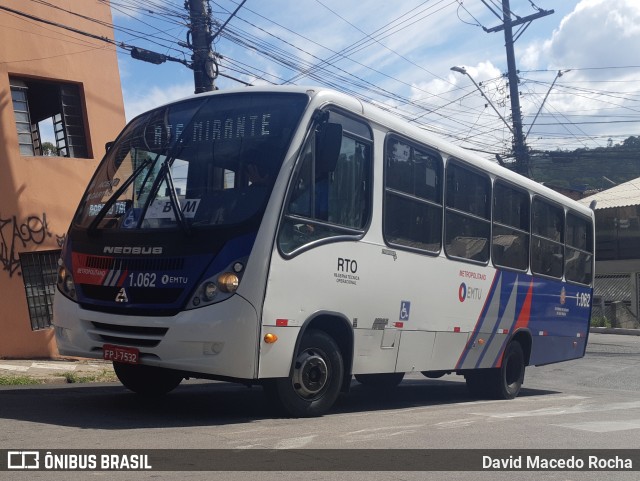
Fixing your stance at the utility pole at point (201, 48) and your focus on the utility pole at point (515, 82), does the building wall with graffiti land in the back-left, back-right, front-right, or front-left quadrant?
back-left

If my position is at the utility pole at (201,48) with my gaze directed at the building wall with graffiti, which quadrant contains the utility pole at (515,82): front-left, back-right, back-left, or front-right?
back-right

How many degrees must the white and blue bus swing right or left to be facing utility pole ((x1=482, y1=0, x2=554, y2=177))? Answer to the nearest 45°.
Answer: approximately 135° to its right

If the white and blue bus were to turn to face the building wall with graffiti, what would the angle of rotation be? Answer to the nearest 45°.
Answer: approximately 90° to its right

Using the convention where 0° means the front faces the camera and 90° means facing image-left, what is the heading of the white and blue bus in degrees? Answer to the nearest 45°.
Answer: approximately 45°

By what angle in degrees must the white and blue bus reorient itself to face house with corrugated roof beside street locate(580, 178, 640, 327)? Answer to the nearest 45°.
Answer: approximately 180°
